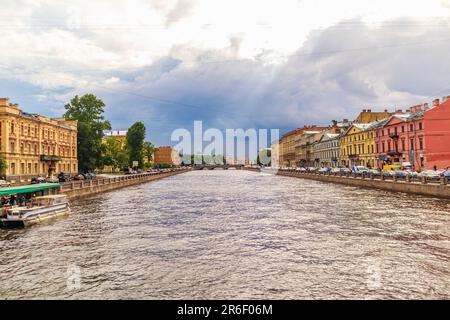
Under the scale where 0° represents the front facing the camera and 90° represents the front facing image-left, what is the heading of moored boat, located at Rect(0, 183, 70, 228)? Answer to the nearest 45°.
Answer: approximately 225°
